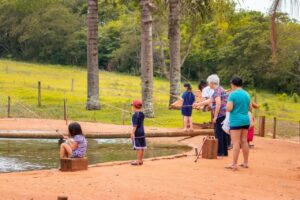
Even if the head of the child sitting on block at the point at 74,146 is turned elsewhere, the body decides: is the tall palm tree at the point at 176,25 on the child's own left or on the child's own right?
on the child's own right

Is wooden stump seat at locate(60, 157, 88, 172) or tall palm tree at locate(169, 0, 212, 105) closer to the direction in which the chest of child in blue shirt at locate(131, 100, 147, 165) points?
the wooden stump seat

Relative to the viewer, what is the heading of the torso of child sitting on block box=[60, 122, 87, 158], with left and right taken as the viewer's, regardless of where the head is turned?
facing to the left of the viewer

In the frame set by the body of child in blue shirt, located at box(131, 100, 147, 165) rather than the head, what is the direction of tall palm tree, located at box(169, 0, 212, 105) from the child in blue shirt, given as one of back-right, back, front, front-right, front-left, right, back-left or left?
right

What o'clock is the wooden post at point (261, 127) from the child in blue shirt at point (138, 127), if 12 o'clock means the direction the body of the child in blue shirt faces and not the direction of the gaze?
The wooden post is roughly at 4 o'clock from the child in blue shirt.

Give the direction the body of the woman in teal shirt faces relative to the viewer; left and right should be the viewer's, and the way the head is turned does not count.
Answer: facing away from the viewer and to the left of the viewer

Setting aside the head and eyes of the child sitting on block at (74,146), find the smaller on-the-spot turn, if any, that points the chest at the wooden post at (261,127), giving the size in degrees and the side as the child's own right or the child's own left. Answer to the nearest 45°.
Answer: approximately 135° to the child's own right

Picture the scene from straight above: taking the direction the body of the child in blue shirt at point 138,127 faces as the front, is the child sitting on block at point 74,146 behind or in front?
in front

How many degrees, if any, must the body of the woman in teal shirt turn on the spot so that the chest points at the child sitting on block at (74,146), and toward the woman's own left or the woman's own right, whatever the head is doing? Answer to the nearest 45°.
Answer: approximately 45° to the woman's own left
